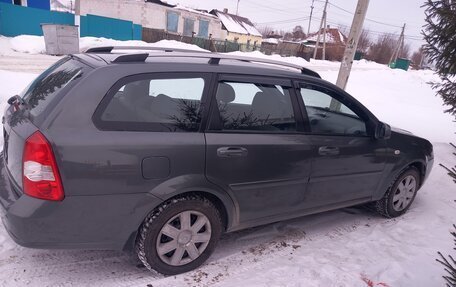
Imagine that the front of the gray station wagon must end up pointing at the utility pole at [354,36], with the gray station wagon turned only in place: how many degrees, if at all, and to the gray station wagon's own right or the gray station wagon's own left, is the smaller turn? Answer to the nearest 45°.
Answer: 0° — it already faces it

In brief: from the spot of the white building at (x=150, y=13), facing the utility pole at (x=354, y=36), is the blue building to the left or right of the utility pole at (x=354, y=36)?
right

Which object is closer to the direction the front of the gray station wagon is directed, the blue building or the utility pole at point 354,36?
the utility pole

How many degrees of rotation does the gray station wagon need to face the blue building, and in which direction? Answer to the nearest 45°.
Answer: approximately 90° to its left

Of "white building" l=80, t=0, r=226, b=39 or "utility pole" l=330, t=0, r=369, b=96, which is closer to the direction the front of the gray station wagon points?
the utility pole

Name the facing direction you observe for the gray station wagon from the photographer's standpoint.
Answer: facing away from the viewer and to the right of the viewer

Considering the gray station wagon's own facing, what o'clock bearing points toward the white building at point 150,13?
The white building is roughly at 10 o'clock from the gray station wagon.
